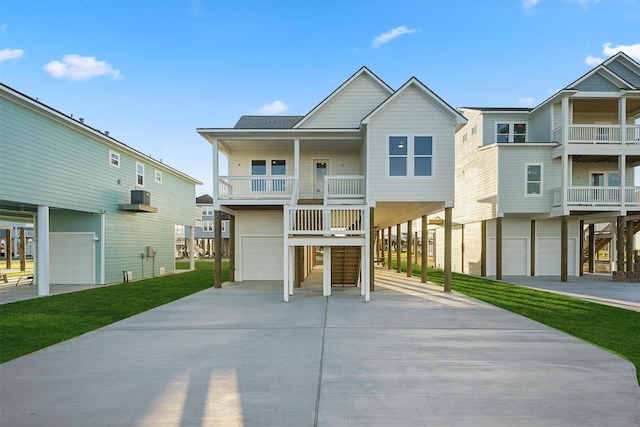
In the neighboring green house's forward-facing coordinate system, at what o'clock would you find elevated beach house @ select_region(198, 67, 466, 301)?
The elevated beach house is roughly at 9 o'clock from the neighboring green house.

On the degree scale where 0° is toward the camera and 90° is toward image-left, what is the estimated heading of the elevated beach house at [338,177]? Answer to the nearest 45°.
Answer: approximately 0°

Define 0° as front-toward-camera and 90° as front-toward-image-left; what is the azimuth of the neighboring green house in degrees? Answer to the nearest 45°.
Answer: approximately 45°
